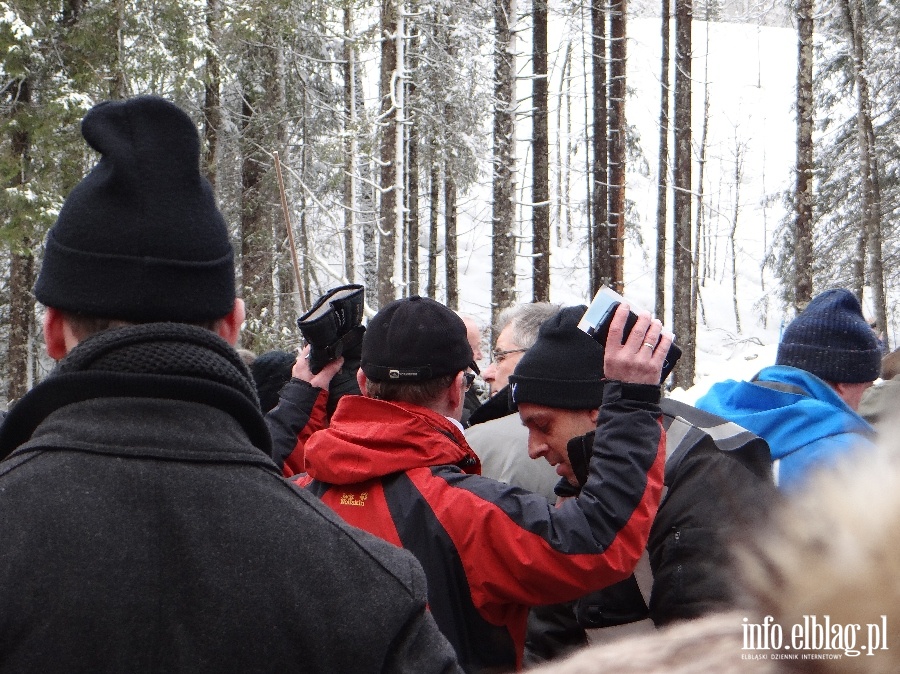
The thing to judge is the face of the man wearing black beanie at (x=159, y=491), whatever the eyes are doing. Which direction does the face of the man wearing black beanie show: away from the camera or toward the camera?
away from the camera

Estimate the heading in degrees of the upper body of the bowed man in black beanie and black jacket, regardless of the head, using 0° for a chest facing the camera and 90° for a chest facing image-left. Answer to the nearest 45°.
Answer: approximately 90°

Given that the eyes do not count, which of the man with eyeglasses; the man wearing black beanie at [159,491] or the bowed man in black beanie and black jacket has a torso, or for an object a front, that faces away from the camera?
the man wearing black beanie

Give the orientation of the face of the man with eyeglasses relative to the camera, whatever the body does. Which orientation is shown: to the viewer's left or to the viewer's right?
to the viewer's left

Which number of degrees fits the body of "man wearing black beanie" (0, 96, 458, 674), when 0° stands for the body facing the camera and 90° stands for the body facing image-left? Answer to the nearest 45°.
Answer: approximately 180°

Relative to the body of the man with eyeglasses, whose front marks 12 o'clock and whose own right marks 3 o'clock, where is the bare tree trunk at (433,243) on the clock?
The bare tree trunk is roughly at 3 o'clock from the man with eyeglasses.

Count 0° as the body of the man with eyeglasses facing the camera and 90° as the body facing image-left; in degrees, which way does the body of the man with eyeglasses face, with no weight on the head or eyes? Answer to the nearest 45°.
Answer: approximately 90°
